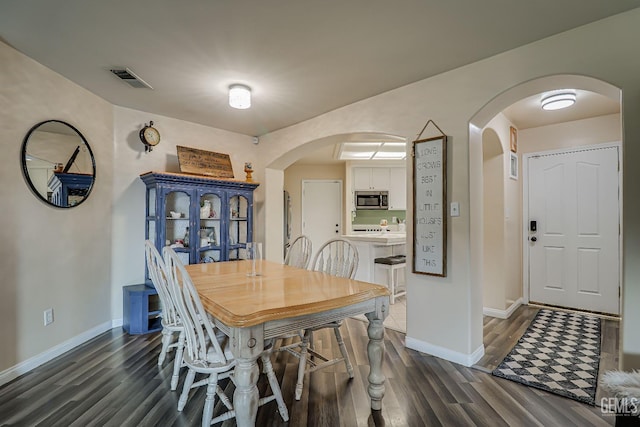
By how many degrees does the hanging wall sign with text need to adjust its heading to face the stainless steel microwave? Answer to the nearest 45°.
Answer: approximately 135° to its right

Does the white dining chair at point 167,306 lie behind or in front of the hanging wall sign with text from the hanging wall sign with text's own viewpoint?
in front

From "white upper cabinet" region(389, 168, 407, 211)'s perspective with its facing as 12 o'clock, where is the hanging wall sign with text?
The hanging wall sign with text is roughly at 12 o'clock from the white upper cabinet.

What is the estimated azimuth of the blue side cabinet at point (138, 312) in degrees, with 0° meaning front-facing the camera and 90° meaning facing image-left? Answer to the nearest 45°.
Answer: approximately 315°

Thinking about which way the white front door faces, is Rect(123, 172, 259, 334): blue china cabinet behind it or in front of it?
in front

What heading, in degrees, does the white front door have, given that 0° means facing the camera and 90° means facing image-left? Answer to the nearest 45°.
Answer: approximately 45°

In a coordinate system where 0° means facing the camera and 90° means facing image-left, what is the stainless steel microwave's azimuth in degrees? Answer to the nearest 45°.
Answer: approximately 0°

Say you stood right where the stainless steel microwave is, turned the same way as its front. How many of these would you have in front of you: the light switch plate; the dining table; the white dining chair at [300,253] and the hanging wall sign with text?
4

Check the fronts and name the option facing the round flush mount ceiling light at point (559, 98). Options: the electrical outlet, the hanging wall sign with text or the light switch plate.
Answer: the electrical outlet

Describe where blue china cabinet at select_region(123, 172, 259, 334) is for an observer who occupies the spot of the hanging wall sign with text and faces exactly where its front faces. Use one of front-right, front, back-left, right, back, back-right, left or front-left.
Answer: front-right

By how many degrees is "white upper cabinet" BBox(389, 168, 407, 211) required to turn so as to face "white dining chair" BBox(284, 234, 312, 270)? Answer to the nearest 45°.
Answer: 0° — it already faces it

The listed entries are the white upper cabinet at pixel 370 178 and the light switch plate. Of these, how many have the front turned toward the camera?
2
